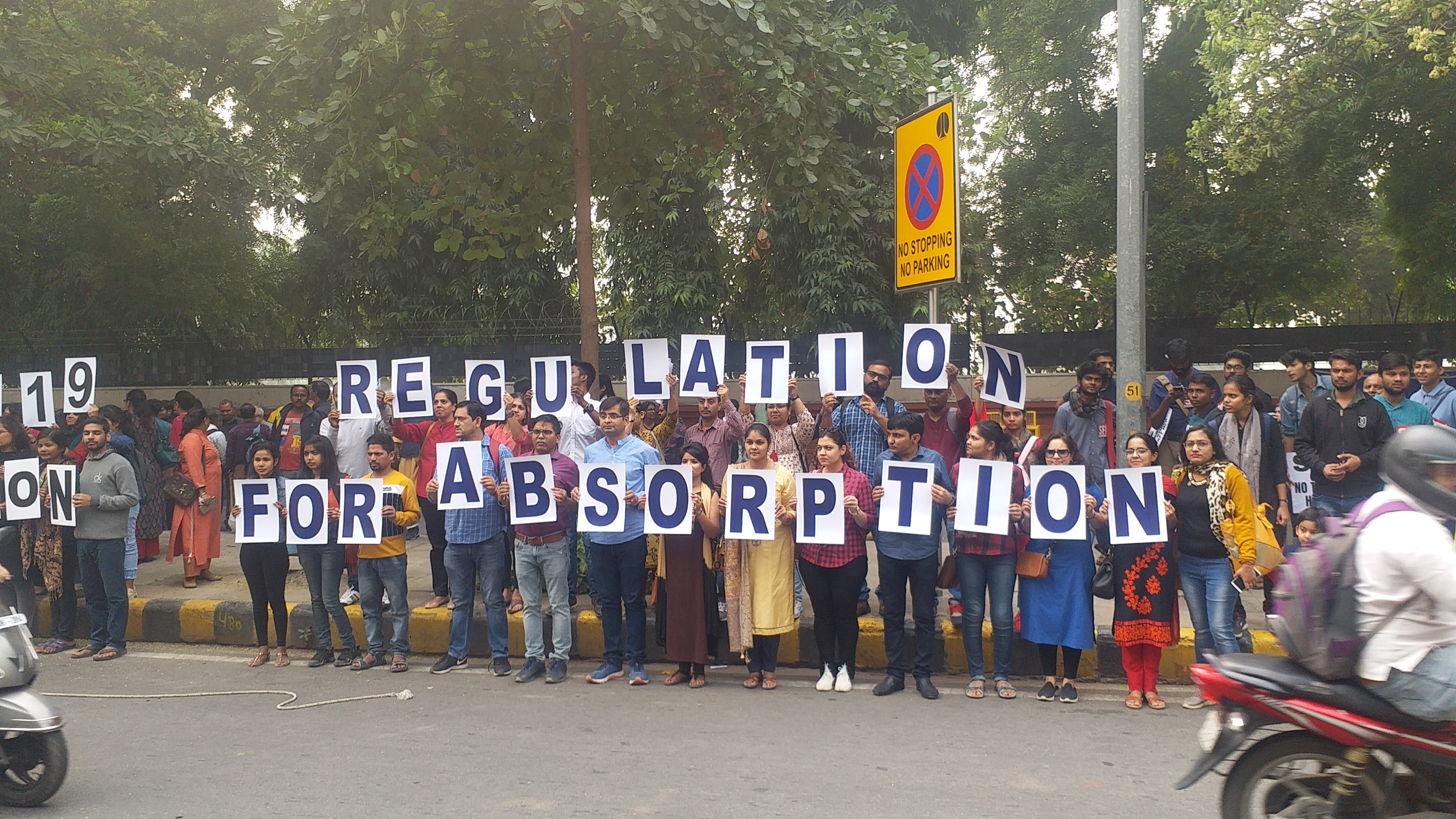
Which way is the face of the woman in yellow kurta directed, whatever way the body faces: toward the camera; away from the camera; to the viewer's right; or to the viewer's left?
toward the camera

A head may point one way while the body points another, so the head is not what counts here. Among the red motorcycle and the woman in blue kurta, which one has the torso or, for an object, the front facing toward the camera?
the woman in blue kurta

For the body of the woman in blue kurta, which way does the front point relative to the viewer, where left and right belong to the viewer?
facing the viewer

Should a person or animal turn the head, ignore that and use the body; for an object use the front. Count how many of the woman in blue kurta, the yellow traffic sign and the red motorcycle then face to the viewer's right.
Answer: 1

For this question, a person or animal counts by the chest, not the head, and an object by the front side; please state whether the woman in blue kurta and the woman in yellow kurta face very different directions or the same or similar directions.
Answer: same or similar directions

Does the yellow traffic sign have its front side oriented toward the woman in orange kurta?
no

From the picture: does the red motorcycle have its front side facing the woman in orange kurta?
no

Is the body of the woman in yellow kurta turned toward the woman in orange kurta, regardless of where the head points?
no

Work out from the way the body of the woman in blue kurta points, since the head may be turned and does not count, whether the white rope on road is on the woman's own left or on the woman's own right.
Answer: on the woman's own right

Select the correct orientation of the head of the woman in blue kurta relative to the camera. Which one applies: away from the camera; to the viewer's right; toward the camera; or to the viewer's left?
toward the camera

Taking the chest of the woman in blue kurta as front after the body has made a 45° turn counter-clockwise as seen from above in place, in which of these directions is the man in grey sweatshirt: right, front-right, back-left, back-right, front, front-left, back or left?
back-right

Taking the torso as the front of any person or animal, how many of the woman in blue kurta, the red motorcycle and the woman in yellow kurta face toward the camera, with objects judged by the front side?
2

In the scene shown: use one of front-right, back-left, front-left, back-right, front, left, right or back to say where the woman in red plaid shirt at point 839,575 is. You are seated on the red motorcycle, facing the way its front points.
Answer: back-left

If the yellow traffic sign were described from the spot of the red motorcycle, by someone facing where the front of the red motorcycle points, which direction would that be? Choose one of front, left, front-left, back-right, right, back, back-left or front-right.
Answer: back-left

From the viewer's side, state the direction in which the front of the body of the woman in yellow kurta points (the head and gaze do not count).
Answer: toward the camera

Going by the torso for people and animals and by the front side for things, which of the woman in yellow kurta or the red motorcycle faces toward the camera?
the woman in yellow kurta

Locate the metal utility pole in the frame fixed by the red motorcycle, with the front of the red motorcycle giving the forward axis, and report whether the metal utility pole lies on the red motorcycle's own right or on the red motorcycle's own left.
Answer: on the red motorcycle's own left

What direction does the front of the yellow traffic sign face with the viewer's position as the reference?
facing the viewer and to the left of the viewer

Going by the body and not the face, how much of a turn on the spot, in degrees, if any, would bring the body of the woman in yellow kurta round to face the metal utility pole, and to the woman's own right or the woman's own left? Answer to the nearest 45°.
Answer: approximately 135° to the woman's own left

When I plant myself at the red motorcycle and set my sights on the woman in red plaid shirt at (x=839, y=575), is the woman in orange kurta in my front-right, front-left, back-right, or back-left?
front-left
